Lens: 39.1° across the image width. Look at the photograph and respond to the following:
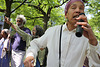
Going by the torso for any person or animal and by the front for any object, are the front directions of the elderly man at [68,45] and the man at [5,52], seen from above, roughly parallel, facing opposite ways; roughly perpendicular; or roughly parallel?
roughly parallel

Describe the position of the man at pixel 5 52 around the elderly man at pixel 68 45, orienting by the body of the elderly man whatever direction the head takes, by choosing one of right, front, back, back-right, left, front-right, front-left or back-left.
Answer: back-right

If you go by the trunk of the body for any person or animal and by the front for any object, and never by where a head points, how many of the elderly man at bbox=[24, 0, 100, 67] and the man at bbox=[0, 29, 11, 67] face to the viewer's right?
0

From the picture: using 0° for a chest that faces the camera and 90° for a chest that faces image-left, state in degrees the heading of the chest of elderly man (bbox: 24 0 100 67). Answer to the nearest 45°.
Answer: approximately 0°

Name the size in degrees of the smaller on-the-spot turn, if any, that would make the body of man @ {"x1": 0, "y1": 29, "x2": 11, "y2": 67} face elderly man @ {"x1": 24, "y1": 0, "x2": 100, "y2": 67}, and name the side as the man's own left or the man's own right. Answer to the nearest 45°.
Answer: approximately 45° to the man's own left
